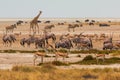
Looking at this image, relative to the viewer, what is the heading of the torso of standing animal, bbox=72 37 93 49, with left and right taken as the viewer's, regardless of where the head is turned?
facing to the left of the viewer
